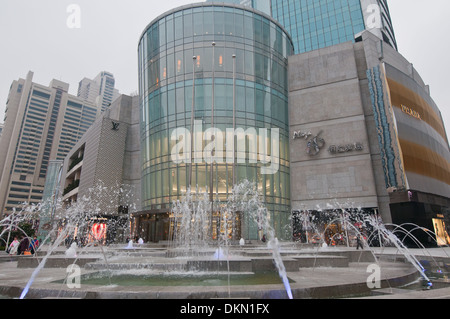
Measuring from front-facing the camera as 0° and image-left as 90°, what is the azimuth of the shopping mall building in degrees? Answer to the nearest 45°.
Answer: approximately 0°

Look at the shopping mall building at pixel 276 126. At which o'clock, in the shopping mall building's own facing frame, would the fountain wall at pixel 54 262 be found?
The fountain wall is roughly at 1 o'clock from the shopping mall building.
